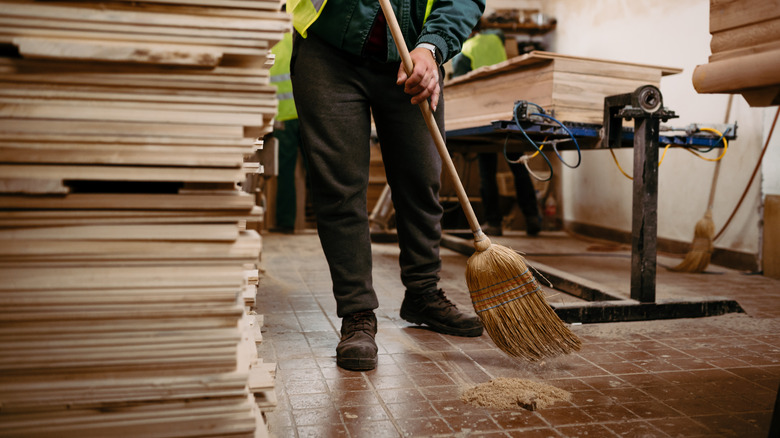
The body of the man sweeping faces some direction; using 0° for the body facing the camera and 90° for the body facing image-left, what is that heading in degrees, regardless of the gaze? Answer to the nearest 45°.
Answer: approximately 315°

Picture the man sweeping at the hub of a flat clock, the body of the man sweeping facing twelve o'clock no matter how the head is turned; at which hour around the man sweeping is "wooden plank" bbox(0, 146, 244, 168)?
The wooden plank is roughly at 2 o'clock from the man sweeping.

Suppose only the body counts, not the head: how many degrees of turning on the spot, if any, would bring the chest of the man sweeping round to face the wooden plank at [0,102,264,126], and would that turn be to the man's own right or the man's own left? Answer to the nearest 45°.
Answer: approximately 45° to the man's own right

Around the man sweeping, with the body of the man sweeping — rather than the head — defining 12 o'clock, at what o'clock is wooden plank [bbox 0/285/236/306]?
The wooden plank is roughly at 2 o'clock from the man sweeping.

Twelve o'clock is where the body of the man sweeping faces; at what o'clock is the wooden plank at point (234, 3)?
The wooden plank is roughly at 2 o'clock from the man sweeping.

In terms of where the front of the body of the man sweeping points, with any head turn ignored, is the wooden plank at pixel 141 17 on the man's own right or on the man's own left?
on the man's own right

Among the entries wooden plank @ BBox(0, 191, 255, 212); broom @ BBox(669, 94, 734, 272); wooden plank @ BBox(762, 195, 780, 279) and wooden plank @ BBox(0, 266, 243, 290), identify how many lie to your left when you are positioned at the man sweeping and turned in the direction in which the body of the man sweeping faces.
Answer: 2

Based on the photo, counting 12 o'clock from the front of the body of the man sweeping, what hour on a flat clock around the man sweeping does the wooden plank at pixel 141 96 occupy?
The wooden plank is roughly at 2 o'clock from the man sweeping.

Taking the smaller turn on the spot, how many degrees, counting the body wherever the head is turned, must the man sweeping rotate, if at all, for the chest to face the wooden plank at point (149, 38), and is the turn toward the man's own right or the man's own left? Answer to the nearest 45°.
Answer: approximately 45° to the man's own right

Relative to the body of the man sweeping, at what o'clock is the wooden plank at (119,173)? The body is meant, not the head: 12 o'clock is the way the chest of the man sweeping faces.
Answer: The wooden plank is roughly at 2 o'clock from the man sweeping.

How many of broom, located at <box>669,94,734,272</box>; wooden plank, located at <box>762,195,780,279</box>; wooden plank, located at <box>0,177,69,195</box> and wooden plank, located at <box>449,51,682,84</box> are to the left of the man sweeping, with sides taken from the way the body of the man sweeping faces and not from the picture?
3

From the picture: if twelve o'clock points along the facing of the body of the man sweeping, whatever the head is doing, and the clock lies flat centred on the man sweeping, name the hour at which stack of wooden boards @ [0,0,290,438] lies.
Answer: The stack of wooden boards is roughly at 2 o'clock from the man sweeping.

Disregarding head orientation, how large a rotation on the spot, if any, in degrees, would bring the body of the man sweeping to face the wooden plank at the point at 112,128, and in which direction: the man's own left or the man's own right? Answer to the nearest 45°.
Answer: approximately 45° to the man's own right
